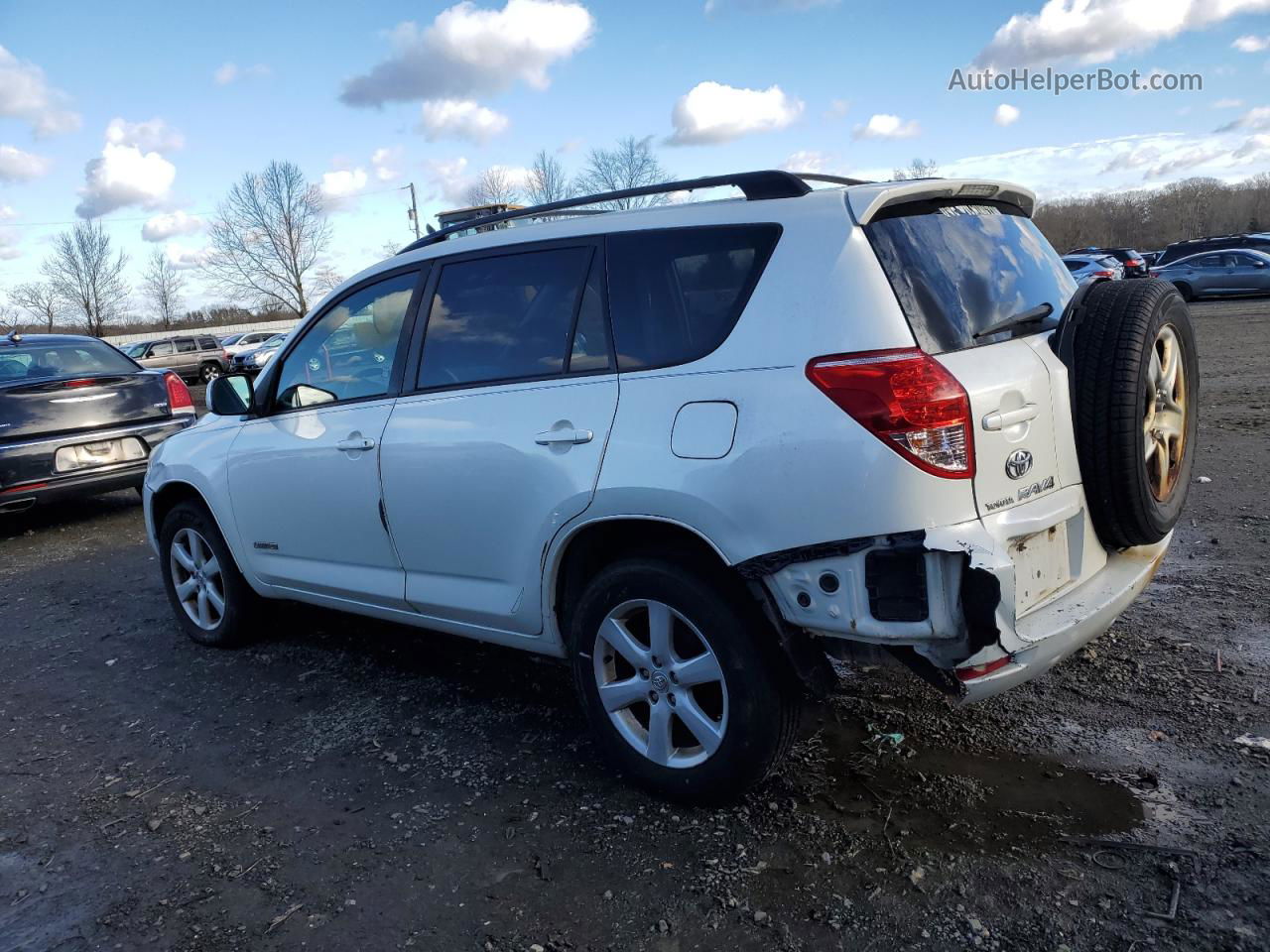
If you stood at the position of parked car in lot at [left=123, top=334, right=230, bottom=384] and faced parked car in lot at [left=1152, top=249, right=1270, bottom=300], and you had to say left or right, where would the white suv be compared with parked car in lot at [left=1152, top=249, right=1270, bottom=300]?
right

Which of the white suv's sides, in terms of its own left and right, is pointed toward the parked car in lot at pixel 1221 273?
right

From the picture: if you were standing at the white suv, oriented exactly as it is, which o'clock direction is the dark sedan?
The dark sedan is roughly at 12 o'clock from the white suv.

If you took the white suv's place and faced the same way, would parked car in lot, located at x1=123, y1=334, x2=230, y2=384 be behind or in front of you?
in front

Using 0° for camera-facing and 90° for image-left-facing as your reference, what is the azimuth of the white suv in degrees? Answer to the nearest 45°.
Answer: approximately 135°

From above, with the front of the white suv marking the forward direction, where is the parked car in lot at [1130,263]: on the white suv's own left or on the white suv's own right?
on the white suv's own right

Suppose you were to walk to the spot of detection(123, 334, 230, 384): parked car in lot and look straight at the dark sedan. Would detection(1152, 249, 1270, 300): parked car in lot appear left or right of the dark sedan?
left
